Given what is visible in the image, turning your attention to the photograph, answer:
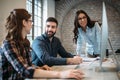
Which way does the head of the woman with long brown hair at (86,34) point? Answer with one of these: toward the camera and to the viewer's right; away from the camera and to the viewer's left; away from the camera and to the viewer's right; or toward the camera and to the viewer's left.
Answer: toward the camera and to the viewer's left

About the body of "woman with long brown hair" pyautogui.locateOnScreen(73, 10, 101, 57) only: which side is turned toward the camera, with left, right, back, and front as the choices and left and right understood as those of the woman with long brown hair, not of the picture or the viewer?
front
